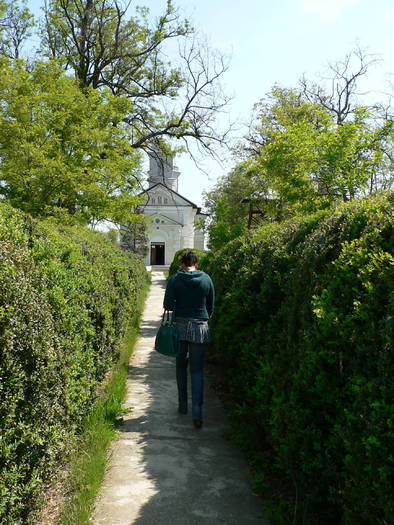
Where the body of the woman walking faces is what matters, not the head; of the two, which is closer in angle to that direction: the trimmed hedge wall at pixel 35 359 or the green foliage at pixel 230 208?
the green foliage

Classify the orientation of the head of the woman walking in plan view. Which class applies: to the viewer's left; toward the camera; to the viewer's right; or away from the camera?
away from the camera

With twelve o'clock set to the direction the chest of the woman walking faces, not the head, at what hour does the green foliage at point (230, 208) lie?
The green foliage is roughly at 12 o'clock from the woman walking.

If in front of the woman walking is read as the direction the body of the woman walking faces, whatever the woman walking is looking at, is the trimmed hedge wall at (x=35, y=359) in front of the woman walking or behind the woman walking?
behind

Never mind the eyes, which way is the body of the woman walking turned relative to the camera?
away from the camera

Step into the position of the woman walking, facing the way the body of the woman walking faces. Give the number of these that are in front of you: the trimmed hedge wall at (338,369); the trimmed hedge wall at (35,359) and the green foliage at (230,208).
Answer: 1
